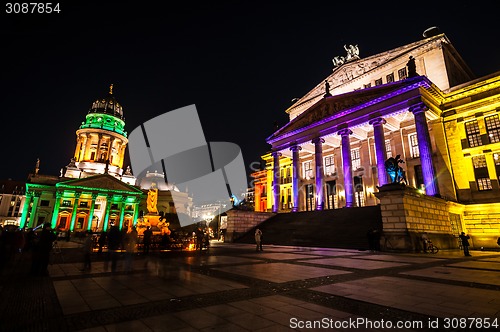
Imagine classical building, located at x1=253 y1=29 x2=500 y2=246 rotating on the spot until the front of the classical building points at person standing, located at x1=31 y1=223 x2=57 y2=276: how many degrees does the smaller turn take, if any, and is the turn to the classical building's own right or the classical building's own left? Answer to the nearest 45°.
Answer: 0° — it already faces them

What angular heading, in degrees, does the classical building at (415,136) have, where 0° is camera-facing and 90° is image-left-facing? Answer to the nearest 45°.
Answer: approximately 45°
